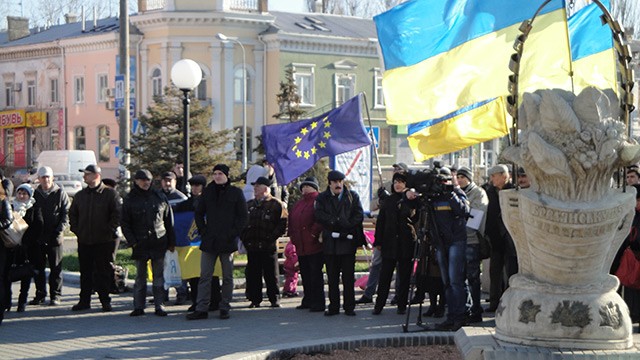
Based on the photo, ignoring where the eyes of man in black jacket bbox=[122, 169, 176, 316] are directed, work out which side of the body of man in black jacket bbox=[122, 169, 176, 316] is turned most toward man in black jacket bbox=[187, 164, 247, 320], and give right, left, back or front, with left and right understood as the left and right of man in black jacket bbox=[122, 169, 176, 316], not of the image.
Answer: left

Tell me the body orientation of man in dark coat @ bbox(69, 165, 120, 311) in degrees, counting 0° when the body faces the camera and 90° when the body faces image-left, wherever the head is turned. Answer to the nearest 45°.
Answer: approximately 45°

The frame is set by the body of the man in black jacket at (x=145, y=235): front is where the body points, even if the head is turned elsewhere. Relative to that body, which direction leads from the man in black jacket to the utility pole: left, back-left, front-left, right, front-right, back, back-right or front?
back

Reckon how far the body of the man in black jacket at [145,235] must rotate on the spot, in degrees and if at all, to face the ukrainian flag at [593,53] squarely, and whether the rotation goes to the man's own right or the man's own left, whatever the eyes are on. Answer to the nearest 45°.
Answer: approximately 90° to the man's own left

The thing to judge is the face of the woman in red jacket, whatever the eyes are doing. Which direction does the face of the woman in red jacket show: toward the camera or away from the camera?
toward the camera

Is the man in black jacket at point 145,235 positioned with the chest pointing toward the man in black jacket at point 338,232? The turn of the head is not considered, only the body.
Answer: no

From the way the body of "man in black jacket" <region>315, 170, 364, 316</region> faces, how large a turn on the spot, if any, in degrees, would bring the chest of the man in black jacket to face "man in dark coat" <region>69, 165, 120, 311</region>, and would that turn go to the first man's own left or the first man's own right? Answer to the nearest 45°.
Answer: approximately 90° to the first man's own right

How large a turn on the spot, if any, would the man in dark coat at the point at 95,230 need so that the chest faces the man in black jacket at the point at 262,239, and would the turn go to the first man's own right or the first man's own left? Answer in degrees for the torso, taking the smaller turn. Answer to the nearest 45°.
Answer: approximately 135° to the first man's own left

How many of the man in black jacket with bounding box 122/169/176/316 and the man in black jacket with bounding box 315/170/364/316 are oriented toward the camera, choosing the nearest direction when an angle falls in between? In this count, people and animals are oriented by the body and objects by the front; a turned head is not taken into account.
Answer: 2

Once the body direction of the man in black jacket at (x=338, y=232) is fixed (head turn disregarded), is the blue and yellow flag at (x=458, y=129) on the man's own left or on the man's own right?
on the man's own left

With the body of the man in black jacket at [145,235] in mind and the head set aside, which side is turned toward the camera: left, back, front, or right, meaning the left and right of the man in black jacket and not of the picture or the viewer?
front

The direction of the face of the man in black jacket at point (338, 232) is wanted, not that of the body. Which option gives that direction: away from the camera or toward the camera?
toward the camera

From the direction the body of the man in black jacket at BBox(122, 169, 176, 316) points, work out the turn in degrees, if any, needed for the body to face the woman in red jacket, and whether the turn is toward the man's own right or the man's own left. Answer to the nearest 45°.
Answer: approximately 90° to the man's own left
